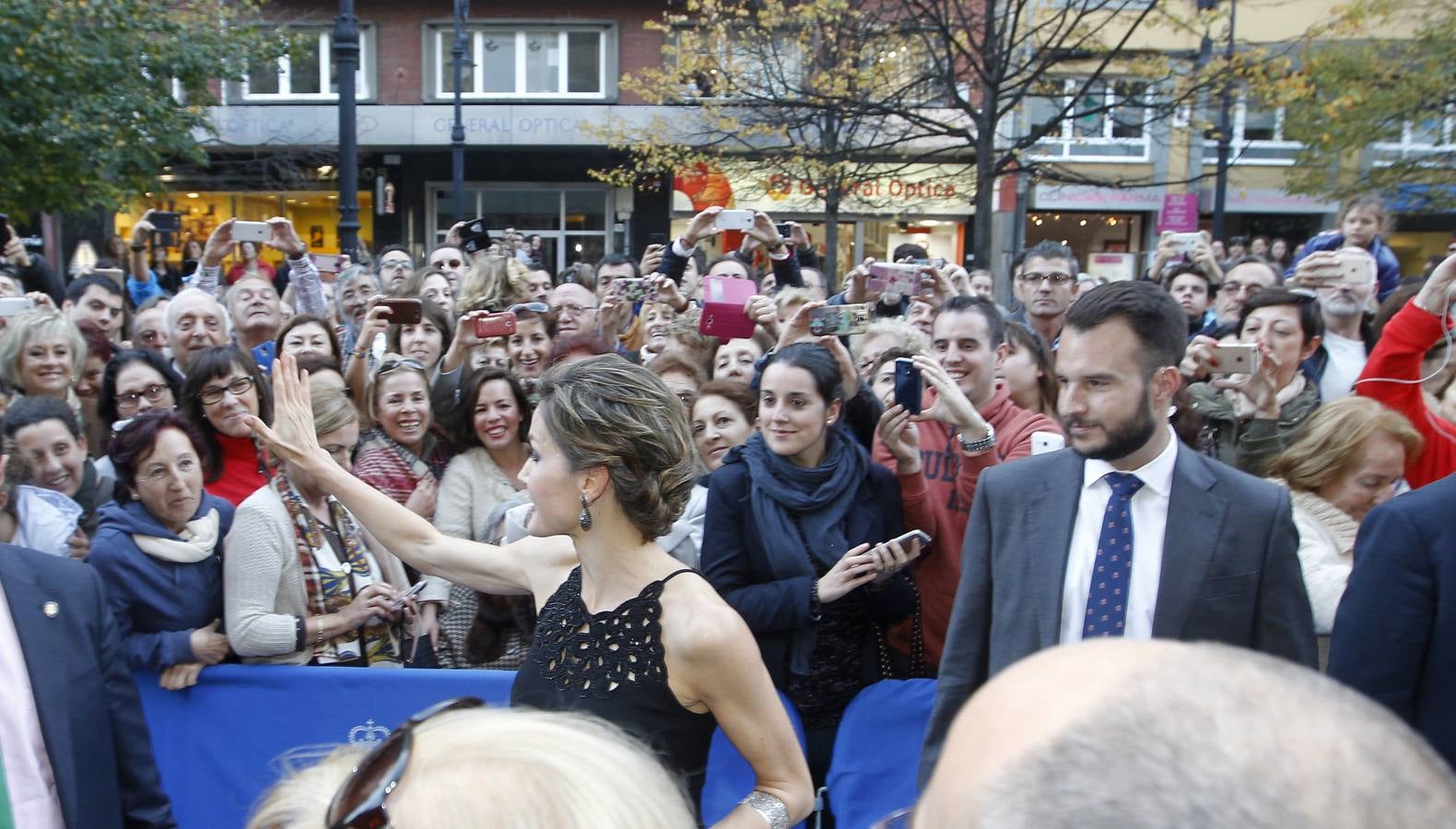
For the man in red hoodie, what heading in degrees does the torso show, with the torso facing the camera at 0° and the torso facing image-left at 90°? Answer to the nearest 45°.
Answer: approximately 45°

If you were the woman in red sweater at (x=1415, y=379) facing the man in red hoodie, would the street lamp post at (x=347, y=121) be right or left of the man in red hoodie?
right

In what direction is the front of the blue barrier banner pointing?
toward the camera

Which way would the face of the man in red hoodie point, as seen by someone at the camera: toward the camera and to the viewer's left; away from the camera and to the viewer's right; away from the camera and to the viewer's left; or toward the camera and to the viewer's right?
toward the camera and to the viewer's left

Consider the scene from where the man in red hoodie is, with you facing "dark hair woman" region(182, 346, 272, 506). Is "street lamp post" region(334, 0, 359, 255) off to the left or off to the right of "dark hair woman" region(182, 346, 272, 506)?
right

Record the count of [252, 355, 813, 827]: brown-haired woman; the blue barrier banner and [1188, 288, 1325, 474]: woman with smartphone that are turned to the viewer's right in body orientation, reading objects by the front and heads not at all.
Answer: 0

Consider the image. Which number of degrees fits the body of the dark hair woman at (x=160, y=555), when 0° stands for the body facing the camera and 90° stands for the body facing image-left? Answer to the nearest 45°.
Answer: approximately 315°

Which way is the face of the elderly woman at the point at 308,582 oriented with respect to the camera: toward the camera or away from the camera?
toward the camera

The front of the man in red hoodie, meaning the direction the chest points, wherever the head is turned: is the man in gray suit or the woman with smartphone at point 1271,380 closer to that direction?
the man in gray suit

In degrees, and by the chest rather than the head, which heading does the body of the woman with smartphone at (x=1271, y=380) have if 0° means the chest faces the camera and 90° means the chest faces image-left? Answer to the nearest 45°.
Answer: approximately 45°

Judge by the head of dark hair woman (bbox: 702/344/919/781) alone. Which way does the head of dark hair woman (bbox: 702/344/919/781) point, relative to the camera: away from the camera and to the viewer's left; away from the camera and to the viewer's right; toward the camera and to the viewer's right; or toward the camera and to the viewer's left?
toward the camera and to the viewer's left

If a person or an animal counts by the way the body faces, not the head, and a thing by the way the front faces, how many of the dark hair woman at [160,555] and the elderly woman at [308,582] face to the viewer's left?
0
